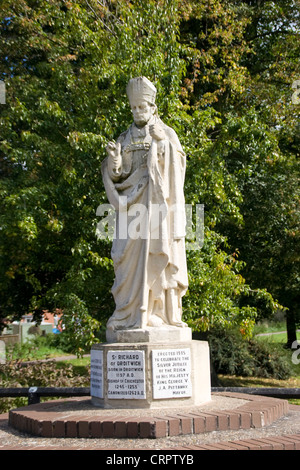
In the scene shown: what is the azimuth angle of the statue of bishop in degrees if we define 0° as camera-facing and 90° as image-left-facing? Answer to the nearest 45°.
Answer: approximately 45°

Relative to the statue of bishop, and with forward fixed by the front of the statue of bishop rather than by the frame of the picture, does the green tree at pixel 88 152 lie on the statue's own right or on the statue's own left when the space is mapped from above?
on the statue's own right
